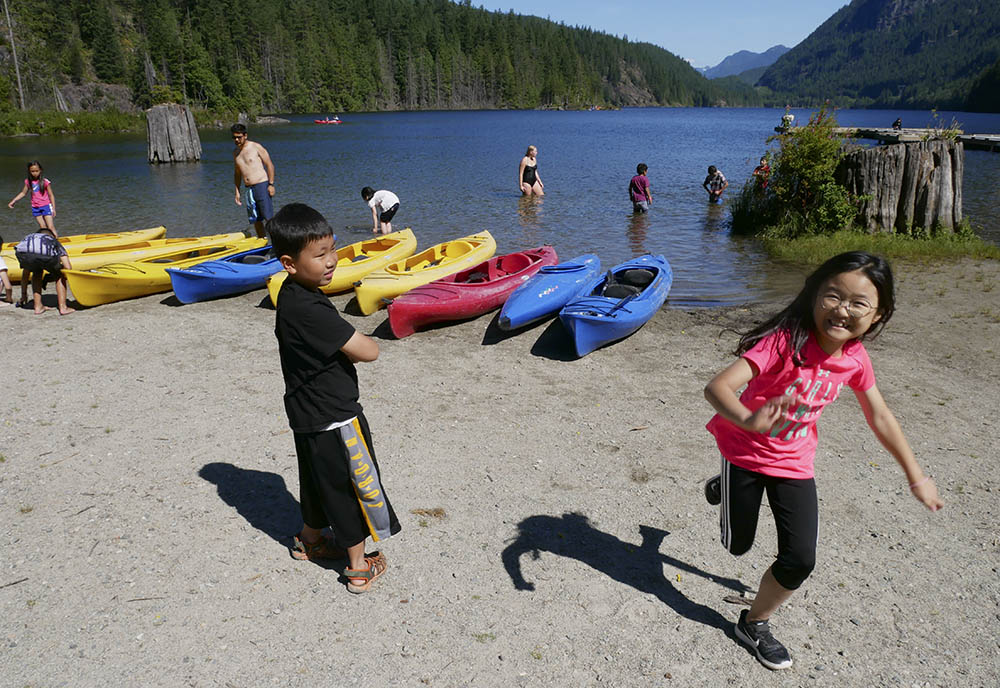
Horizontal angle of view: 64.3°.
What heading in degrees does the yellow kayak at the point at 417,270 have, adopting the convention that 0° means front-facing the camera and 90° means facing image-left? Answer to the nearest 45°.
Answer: approximately 45°

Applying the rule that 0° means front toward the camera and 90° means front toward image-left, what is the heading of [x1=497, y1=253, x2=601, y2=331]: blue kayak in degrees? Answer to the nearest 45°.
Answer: approximately 45°

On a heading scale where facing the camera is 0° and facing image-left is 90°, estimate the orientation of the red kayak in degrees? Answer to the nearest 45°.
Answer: approximately 45°

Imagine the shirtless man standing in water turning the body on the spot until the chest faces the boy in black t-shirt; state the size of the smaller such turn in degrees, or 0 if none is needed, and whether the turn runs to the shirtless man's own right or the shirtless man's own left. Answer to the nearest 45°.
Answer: approximately 45° to the shirtless man's own left

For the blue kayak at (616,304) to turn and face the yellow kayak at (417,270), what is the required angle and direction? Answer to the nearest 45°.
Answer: approximately 90° to its right

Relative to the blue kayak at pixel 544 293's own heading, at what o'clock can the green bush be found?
The green bush is roughly at 6 o'clock from the blue kayak.
